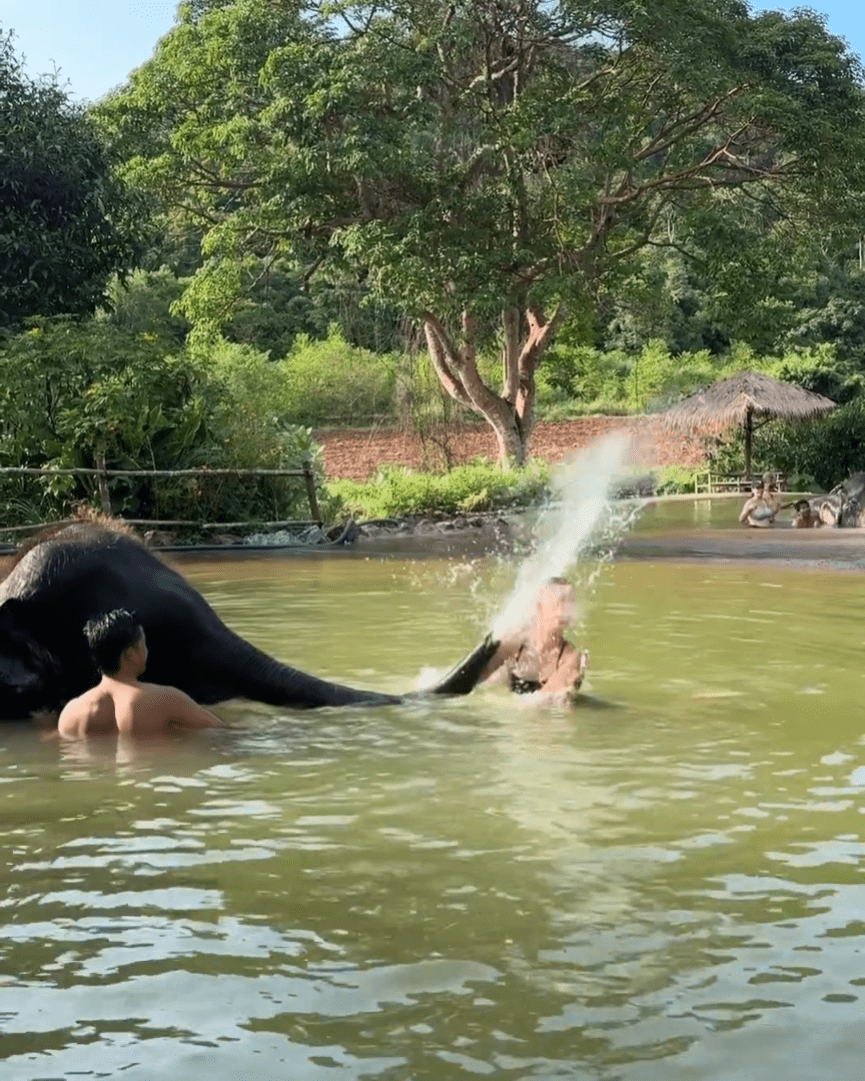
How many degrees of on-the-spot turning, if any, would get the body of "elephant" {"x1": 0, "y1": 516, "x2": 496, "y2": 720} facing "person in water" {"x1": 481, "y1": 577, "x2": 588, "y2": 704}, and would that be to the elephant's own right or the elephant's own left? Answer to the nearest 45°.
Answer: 0° — it already faces them

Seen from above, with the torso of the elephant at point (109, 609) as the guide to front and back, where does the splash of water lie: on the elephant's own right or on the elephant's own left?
on the elephant's own left

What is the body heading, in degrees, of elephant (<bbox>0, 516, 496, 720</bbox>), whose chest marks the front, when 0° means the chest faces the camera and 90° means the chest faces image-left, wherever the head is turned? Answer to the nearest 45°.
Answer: approximately 270°

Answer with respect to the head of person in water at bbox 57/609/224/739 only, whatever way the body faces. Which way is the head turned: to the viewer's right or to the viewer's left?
to the viewer's right

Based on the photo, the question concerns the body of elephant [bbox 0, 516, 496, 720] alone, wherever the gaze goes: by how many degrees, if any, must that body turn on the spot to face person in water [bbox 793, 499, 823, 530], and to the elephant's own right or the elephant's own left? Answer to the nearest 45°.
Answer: approximately 45° to the elephant's own left

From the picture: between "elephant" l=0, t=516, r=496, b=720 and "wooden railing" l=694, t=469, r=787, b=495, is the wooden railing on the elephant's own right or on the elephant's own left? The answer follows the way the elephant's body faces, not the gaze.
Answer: on the elephant's own left

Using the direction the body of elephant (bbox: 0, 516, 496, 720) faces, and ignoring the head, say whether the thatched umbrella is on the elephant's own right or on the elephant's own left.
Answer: on the elephant's own left

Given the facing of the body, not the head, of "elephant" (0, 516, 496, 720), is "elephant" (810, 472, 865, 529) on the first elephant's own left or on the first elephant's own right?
on the first elephant's own left
